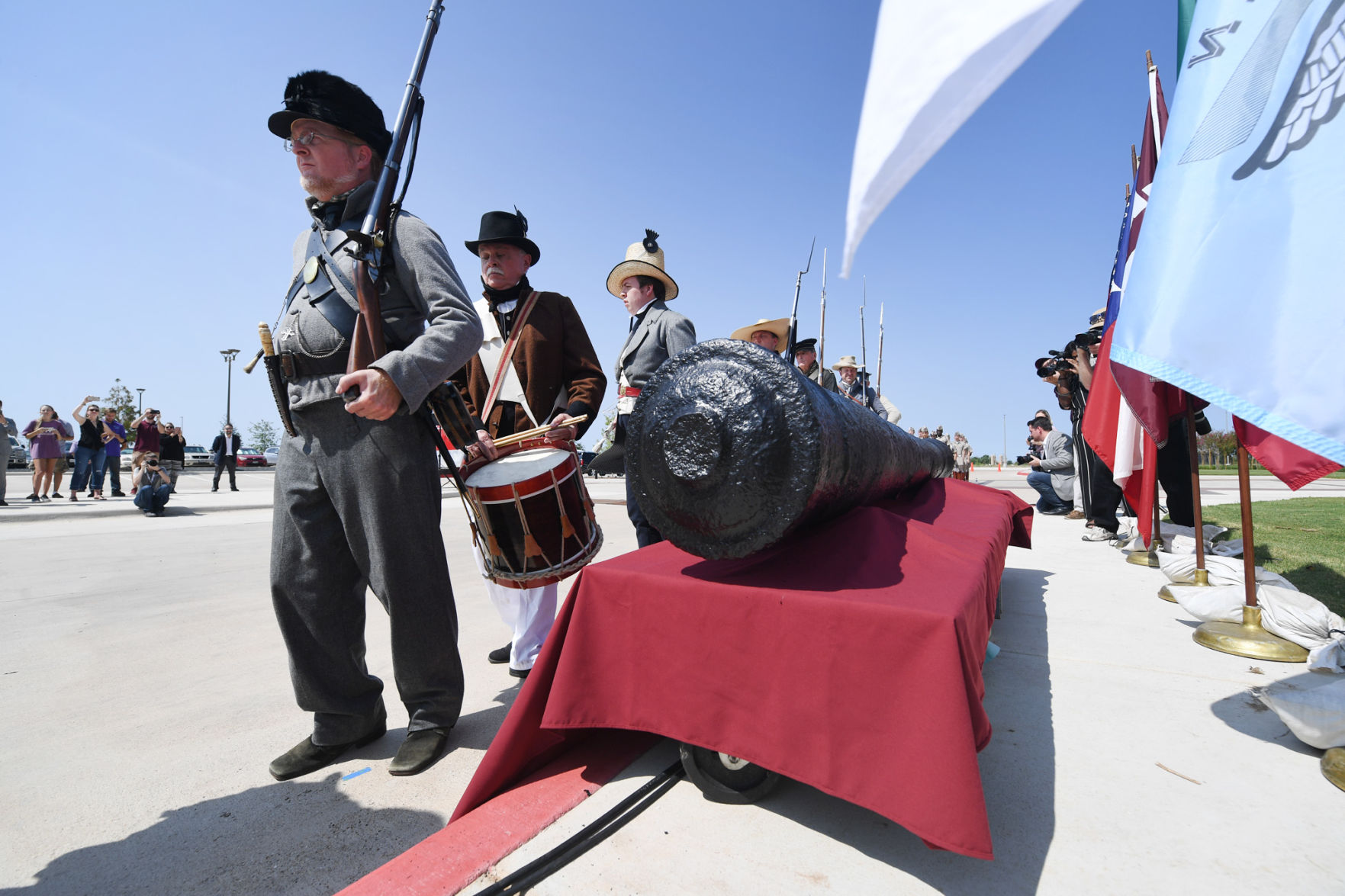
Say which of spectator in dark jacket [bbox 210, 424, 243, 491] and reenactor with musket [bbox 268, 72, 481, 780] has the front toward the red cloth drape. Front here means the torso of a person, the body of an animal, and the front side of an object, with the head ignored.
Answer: the spectator in dark jacket

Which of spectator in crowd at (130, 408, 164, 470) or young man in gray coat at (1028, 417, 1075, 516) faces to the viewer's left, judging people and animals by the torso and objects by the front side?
the young man in gray coat

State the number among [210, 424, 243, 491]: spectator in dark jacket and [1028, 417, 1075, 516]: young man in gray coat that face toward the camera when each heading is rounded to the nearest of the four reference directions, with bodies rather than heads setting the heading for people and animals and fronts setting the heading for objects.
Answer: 1

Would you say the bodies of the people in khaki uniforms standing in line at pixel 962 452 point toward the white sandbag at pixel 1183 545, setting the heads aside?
yes

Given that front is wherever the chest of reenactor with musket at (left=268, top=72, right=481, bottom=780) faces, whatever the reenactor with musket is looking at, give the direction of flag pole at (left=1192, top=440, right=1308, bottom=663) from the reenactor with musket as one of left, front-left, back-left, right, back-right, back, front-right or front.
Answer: back-left

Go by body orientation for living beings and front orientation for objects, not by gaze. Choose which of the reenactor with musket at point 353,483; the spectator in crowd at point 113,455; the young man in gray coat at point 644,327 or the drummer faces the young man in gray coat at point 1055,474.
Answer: the spectator in crowd

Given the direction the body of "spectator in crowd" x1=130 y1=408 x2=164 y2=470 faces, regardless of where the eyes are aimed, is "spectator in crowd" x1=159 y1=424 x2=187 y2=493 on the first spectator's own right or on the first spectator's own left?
on the first spectator's own left

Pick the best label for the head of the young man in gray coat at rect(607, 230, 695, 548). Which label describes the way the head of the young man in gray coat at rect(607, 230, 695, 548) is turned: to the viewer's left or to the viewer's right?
to the viewer's left

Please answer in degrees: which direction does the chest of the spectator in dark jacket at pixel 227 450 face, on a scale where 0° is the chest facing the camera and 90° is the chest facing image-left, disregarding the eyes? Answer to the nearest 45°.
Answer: approximately 0°

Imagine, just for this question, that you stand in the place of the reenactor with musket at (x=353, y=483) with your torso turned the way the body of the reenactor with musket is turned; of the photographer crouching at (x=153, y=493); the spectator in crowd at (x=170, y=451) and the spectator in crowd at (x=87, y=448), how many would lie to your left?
0

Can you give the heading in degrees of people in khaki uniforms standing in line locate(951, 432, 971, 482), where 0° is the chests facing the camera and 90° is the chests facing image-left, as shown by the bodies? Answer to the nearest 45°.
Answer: approximately 0°

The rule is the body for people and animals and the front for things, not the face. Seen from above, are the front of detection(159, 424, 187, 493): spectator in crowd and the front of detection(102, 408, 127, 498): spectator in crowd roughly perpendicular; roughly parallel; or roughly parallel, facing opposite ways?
roughly parallel

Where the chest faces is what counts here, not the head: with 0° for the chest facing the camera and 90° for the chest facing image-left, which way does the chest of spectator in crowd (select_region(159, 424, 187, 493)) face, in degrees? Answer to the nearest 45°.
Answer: approximately 315°

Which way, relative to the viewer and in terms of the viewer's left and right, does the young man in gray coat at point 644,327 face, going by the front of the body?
facing the viewer and to the left of the viewer

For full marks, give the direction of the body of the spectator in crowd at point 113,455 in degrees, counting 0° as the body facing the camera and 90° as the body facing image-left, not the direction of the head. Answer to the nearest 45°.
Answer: approximately 315°

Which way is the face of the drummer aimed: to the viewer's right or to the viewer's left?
to the viewer's left

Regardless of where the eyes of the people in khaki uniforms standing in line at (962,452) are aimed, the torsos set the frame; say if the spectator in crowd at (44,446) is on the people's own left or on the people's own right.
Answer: on the people's own right

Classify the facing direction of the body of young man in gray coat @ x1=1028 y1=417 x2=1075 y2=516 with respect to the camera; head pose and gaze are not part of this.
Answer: to the viewer's left

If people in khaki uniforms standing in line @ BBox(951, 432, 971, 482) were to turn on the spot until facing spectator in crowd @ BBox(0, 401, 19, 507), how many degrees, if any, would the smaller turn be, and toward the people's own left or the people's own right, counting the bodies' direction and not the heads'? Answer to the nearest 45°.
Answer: approximately 45° to the people's own right
